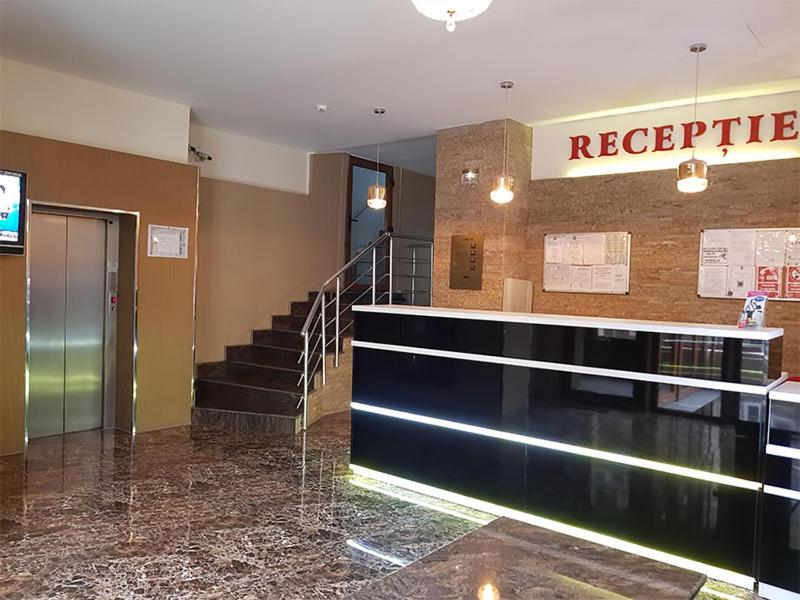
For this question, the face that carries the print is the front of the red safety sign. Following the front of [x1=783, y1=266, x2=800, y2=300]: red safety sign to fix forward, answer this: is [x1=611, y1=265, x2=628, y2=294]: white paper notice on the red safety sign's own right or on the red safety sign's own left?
on the red safety sign's own right

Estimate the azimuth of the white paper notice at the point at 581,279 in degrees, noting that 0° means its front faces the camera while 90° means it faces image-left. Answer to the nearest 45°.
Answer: approximately 0°

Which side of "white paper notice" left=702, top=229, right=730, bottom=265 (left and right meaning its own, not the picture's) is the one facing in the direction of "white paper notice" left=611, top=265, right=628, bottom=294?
right

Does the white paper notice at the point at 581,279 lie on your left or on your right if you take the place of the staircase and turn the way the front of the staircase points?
on your left
